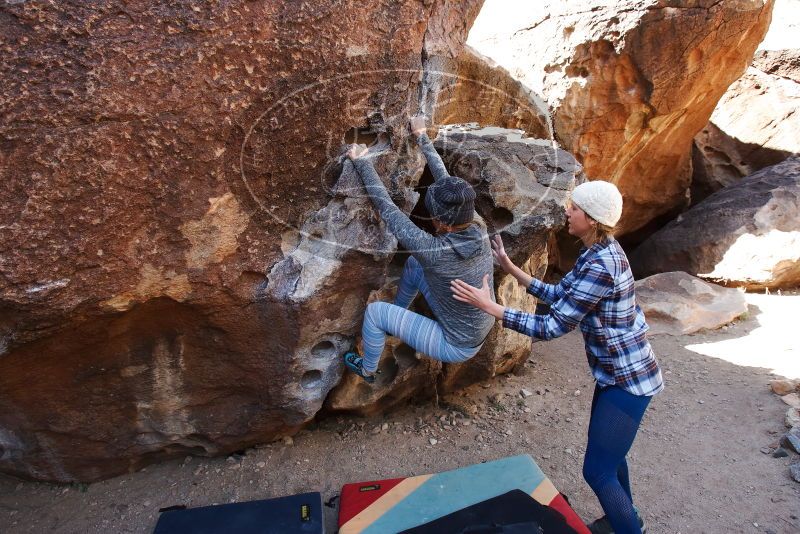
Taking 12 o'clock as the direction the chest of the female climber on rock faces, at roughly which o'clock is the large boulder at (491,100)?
The large boulder is roughly at 2 o'clock from the female climber on rock.

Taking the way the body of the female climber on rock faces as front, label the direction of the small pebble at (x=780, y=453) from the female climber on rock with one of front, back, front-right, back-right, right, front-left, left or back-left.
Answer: back-right

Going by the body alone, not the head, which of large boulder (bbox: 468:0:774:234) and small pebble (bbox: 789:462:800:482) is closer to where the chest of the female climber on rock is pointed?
the large boulder

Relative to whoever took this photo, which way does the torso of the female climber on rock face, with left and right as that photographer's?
facing away from the viewer and to the left of the viewer

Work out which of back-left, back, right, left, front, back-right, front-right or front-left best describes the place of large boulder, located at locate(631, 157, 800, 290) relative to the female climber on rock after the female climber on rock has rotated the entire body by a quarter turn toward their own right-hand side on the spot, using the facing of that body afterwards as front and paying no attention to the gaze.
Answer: front

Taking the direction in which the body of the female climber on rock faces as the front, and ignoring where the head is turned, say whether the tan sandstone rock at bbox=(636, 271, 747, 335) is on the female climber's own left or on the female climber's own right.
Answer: on the female climber's own right
